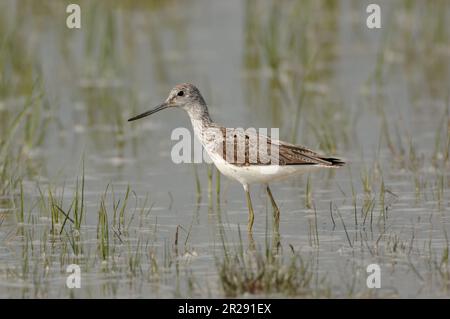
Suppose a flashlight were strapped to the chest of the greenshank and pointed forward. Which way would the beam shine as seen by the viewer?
to the viewer's left
